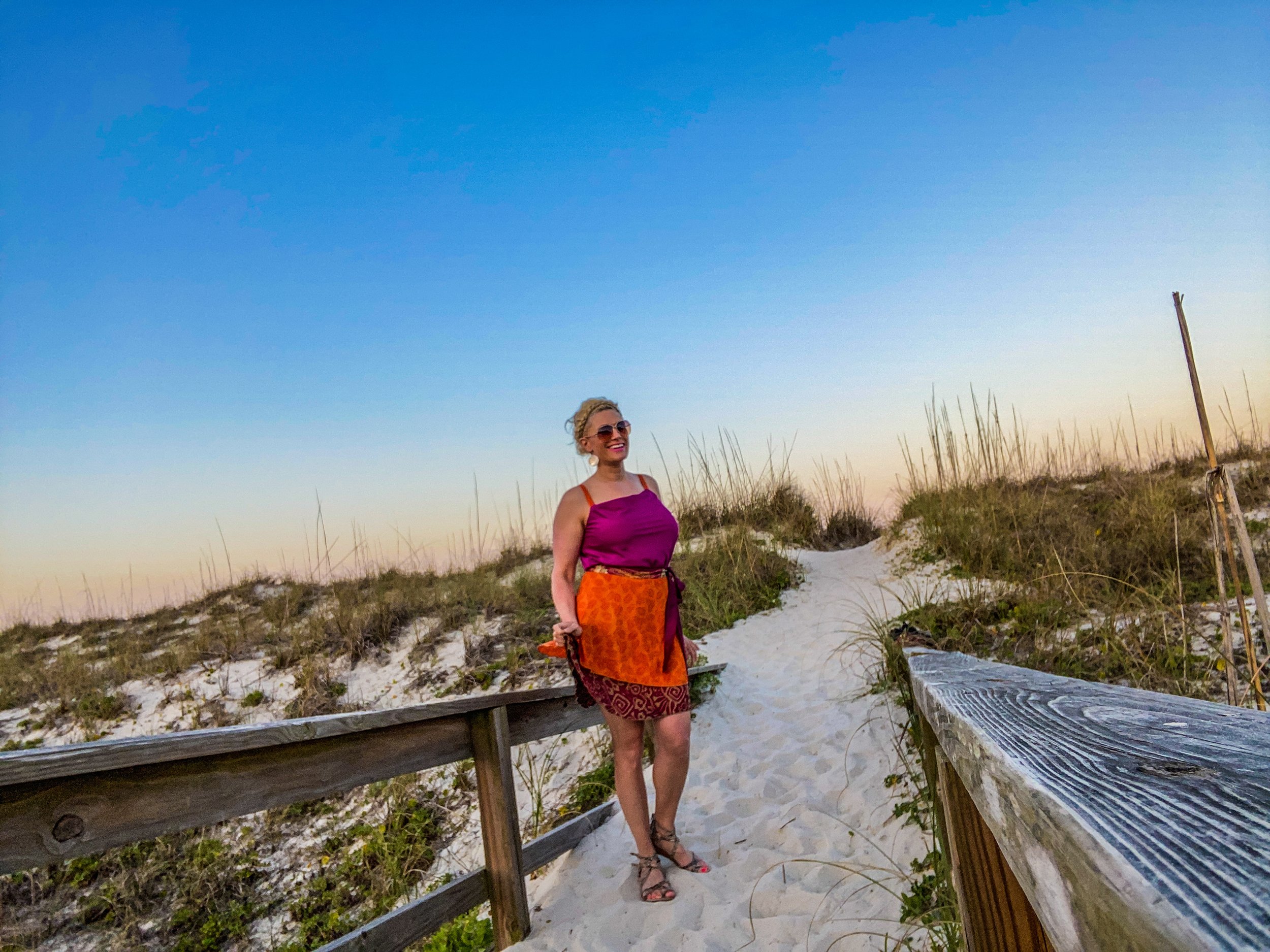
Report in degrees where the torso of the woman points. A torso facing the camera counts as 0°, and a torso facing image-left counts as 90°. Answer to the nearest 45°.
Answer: approximately 315°

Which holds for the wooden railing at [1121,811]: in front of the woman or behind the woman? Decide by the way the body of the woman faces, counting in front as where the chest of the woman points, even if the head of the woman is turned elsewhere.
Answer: in front

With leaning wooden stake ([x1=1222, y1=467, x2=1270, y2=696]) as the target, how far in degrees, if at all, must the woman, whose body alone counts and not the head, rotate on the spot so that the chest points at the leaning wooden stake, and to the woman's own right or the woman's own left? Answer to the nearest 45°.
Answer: approximately 45° to the woman's own left

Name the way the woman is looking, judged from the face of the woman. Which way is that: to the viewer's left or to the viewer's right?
to the viewer's right

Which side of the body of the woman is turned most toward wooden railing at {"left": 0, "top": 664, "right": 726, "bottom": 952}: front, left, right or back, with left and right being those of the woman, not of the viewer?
right
